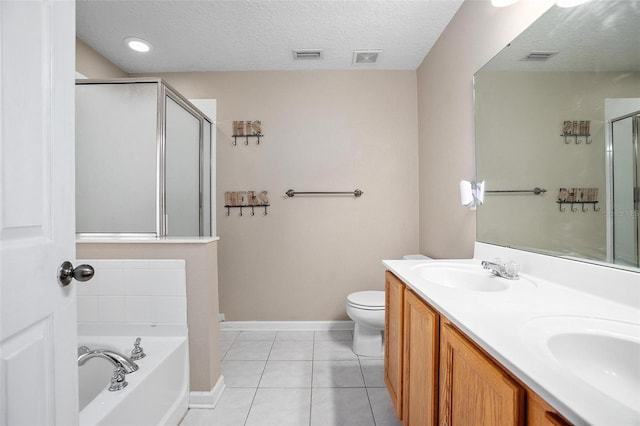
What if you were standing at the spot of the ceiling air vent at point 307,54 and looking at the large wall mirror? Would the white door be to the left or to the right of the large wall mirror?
right

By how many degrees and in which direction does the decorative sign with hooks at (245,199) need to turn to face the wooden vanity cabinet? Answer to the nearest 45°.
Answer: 0° — it already faces it

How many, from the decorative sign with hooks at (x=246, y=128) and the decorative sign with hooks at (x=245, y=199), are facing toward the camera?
2

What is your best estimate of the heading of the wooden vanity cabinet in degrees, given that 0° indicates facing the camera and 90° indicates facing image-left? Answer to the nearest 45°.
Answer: approximately 45°

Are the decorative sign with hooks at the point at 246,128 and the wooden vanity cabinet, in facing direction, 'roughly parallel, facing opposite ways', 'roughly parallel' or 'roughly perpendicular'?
roughly perpendicular

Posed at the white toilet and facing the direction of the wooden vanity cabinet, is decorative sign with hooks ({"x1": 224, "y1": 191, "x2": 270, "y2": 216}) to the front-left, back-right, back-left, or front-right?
back-right

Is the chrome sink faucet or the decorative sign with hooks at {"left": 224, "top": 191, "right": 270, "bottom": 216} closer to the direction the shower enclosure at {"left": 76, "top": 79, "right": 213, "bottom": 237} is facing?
the chrome sink faucet
